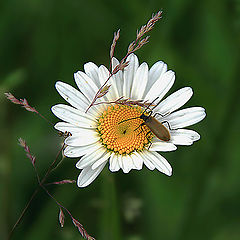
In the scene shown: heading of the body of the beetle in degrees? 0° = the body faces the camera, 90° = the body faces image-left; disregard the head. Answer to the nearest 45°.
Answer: approximately 135°
